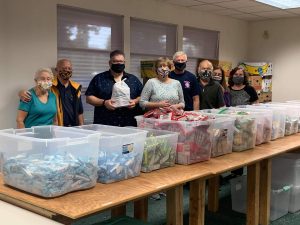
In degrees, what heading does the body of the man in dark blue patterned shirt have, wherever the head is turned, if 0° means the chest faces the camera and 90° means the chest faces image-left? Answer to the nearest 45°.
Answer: approximately 0°

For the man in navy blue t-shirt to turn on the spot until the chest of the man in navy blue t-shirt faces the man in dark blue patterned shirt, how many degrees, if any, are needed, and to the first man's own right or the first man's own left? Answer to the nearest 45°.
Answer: approximately 45° to the first man's own right

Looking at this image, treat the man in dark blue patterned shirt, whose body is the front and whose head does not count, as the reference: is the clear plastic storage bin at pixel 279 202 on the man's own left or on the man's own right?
on the man's own left

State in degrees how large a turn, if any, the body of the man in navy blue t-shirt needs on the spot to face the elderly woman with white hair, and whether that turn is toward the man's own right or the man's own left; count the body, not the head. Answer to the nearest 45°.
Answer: approximately 45° to the man's own right

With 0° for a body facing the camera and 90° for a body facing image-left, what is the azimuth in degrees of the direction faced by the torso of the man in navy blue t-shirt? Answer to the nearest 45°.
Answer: approximately 0°

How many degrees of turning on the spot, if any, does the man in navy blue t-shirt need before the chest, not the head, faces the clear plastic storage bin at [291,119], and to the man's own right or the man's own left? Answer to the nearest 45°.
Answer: approximately 90° to the man's own left

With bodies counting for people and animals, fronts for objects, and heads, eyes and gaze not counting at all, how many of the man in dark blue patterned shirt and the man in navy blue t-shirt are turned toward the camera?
2

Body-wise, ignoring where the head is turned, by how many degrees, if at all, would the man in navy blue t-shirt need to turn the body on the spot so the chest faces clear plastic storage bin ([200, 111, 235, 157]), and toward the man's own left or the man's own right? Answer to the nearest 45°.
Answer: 0° — they already face it
